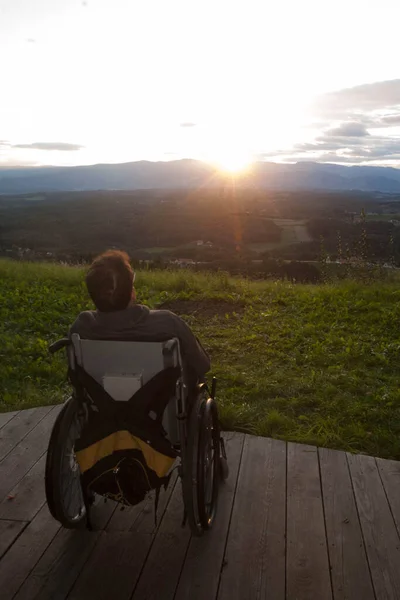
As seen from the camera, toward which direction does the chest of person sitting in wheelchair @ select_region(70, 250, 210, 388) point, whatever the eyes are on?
away from the camera

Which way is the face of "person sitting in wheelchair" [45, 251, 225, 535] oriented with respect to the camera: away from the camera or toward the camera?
away from the camera

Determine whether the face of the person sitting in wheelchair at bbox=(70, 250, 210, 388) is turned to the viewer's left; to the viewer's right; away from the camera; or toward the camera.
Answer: away from the camera

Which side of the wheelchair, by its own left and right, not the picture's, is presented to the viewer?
back
